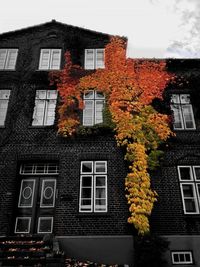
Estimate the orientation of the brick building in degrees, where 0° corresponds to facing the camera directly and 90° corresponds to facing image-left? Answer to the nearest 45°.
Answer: approximately 0°
